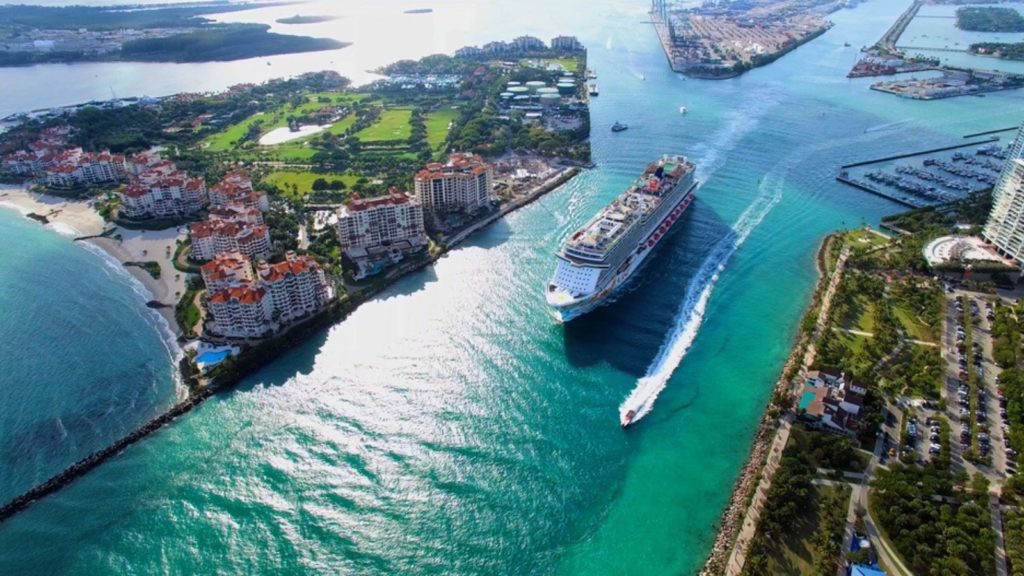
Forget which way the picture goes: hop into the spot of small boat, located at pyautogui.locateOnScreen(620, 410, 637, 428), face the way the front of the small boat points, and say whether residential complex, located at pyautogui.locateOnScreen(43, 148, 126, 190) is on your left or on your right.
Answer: on your right

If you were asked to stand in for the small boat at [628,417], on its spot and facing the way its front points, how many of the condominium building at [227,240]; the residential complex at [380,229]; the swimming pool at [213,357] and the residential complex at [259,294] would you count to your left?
0

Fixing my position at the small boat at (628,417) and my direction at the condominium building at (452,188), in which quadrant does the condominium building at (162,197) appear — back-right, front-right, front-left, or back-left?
front-left

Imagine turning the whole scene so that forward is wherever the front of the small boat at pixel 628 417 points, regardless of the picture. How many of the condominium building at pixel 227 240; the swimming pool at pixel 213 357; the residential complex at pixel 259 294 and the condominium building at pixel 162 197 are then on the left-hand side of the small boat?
0

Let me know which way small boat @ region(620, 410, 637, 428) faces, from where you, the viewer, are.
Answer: facing the viewer and to the left of the viewer

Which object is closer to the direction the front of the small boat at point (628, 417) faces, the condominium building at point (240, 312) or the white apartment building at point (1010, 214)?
the condominium building

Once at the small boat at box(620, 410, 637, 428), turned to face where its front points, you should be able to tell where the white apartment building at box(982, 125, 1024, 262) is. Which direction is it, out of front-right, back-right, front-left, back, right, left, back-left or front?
back

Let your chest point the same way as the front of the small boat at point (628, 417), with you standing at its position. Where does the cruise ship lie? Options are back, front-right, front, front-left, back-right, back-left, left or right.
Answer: back-right

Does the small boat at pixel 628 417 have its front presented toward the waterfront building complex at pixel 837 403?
no

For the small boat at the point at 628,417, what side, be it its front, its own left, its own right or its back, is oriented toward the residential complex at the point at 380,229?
right

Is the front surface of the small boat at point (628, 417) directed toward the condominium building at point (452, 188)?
no

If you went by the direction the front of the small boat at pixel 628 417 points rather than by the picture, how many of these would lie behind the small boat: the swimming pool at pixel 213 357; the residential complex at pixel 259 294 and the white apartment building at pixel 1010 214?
1

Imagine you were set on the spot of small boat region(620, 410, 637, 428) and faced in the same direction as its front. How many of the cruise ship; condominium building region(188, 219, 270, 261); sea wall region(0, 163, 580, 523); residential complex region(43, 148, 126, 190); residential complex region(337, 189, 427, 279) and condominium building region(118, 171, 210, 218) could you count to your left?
0

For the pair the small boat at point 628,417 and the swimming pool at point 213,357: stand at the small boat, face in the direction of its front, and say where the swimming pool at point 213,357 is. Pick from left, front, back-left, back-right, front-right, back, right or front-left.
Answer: front-right

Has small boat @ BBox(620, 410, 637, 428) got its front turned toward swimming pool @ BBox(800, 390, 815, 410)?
no

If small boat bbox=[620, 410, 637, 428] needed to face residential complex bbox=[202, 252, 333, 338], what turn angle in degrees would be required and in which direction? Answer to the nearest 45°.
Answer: approximately 45° to its right

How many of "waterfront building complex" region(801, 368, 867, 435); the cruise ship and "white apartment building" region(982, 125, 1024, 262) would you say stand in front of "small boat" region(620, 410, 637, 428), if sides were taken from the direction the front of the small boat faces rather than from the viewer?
0

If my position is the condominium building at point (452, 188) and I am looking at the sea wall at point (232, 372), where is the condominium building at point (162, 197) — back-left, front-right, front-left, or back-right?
front-right
